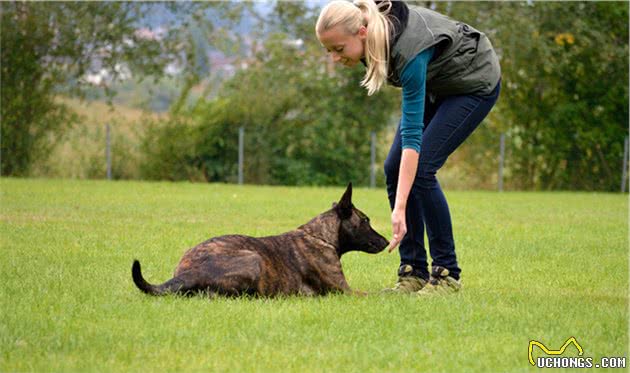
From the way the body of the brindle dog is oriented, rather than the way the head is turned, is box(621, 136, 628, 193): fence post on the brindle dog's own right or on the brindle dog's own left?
on the brindle dog's own left

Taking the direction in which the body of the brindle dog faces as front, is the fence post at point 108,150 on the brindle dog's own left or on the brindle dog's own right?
on the brindle dog's own left

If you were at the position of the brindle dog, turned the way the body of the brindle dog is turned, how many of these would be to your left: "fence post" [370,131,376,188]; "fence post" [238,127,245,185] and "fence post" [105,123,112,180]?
3

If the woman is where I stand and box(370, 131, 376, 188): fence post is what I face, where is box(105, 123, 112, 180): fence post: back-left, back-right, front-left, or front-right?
front-left

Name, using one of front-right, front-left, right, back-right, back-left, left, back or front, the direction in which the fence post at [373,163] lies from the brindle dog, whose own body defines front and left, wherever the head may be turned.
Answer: left

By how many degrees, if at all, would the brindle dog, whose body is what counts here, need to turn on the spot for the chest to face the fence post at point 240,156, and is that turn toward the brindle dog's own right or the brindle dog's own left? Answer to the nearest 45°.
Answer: approximately 90° to the brindle dog's own left

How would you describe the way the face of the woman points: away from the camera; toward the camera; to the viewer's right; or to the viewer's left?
to the viewer's left

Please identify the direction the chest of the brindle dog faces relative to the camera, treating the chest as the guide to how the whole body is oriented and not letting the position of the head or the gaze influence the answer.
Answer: to the viewer's right
